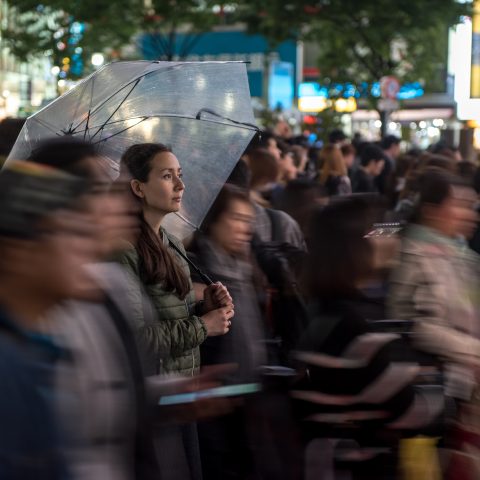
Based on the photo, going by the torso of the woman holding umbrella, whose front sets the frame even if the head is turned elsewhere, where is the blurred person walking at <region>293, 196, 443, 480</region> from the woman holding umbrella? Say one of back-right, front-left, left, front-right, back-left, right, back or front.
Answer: front

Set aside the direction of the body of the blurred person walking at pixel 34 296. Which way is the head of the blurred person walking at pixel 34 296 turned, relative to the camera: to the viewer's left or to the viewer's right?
to the viewer's right

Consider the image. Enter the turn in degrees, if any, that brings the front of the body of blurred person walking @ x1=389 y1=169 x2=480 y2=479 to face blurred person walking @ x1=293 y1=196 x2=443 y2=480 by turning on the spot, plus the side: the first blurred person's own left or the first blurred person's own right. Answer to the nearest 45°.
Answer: approximately 90° to the first blurred person's own right

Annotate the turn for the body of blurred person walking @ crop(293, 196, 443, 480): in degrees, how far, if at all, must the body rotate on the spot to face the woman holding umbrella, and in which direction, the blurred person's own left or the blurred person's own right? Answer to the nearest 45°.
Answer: approximately 135° to the blurred person's own left

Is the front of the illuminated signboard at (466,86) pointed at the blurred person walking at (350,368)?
yes

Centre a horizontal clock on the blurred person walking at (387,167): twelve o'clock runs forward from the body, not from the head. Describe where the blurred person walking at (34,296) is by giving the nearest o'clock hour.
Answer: the blurred person walking at (34,296) is roughly at 3 o'clock from the blurred person walking at (387,167).
